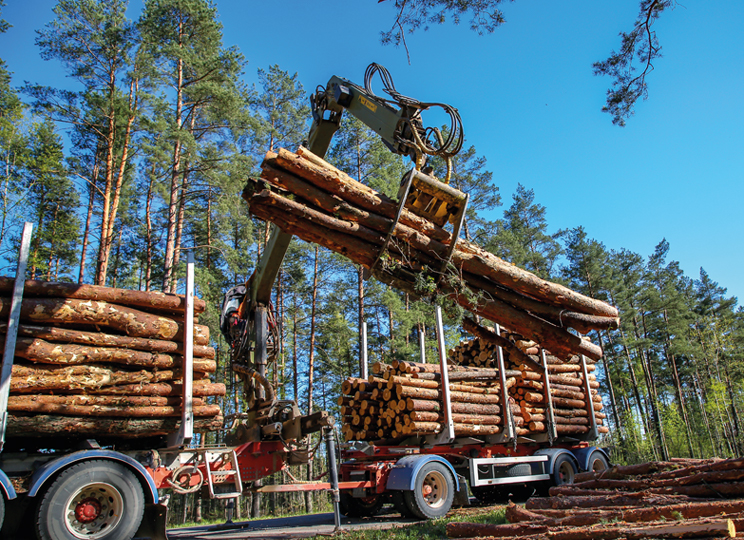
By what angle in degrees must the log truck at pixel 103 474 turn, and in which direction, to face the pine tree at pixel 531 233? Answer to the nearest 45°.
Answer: approximately 135° to its right

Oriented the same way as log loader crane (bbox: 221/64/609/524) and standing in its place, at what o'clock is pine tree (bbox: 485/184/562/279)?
The pine tree is roughly at 5 o'clock from the log loader crane.

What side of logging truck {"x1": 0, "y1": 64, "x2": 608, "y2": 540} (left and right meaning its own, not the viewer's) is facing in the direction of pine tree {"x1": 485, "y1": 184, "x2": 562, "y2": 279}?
back

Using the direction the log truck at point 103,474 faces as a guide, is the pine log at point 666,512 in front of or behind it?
behind

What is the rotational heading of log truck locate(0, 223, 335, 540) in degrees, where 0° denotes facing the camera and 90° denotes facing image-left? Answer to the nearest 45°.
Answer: approximately 90°

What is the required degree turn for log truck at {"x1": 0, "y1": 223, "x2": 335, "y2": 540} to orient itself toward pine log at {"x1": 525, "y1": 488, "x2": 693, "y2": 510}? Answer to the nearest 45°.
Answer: approximately 180°
